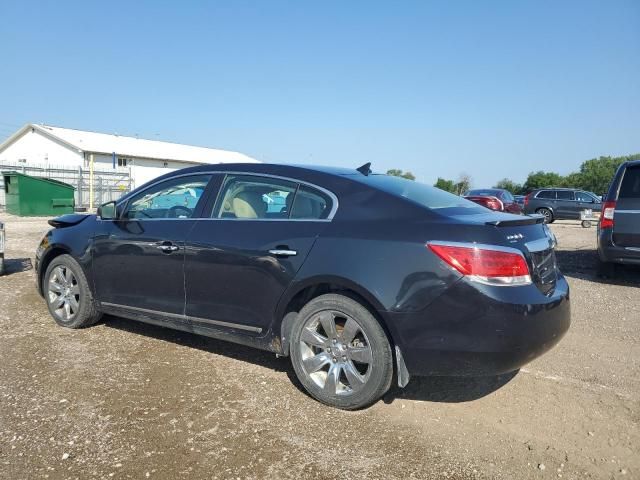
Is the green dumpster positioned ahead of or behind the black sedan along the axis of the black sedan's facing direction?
ahead

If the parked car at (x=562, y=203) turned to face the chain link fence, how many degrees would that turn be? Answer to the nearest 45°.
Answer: approximately 135° to its right

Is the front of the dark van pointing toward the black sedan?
no

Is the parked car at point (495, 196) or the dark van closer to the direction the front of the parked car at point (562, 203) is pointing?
the dark van

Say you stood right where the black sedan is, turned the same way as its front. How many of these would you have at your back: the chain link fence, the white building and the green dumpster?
0

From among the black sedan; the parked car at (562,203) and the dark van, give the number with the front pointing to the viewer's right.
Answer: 1

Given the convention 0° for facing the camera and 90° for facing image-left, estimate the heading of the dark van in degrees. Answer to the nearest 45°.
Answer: approximately 180°

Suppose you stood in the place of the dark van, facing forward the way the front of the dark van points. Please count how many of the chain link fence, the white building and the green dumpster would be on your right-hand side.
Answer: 0

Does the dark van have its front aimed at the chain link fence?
no

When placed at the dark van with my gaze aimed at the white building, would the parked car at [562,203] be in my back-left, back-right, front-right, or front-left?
front-right

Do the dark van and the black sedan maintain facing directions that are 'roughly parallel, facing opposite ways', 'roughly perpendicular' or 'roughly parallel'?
roughly perpendicular

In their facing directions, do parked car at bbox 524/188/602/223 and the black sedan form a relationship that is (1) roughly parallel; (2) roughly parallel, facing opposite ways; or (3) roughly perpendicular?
roughly parallel, facing opposite ways

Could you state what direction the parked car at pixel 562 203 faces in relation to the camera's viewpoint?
facing to the right of the viewer

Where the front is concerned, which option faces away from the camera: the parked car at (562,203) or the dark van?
the dark van

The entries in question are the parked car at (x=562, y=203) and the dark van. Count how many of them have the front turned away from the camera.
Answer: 1

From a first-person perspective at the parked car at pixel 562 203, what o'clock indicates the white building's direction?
The white building is roughly at 6 o'clock from the parked car.

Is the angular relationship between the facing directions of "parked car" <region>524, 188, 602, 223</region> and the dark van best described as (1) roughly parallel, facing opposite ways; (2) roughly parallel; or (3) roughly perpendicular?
roughly perpendicular

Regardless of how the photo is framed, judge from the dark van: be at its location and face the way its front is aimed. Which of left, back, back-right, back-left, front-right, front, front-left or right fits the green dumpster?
left
